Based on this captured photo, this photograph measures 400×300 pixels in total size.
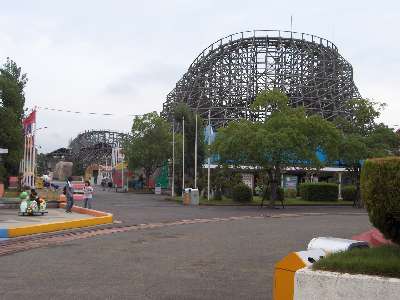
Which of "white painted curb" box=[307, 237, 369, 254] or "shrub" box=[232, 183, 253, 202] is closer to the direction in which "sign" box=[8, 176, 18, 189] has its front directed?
the white painted curb

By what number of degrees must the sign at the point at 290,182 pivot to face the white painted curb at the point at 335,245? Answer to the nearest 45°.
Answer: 0° — it already faces it

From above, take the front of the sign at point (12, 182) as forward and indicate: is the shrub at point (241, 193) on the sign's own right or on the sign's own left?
on the sign's own left

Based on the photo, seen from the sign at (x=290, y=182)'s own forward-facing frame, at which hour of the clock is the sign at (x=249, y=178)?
the sign at (x=249, y=178) is roughly at 2 o'clock from the sign at (x=290, y=182).

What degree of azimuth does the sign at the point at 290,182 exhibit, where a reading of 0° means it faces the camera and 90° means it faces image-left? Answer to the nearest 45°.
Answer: approximately 0°

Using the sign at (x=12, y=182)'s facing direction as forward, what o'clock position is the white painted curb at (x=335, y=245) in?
The white painted curb is roughly at 12 o'clock from the sign.

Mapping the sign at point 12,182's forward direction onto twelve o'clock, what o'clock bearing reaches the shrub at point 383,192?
The shrub is roughly at 12 o'clock from the sign.

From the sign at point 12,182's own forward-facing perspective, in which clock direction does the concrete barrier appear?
The concrete barrier is roughly at 12 o'clock from the sign.

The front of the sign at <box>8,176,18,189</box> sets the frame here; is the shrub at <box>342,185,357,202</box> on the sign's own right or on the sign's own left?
on the sign's own left

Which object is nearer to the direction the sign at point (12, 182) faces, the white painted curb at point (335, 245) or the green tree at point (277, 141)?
the white painted curb

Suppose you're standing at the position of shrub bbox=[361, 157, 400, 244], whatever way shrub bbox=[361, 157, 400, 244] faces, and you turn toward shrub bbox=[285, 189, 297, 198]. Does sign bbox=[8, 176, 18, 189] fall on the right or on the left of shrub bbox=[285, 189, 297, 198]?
left

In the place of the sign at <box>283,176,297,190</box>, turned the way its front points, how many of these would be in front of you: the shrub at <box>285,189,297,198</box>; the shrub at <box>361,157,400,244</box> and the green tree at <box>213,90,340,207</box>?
3

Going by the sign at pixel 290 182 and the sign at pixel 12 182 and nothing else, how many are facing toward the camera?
2

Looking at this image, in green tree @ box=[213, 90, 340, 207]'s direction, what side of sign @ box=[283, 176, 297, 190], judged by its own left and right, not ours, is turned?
front

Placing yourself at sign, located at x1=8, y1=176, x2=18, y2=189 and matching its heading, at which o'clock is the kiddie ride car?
The kiddie ride car is roughly at 12 o'clock from the sign.
